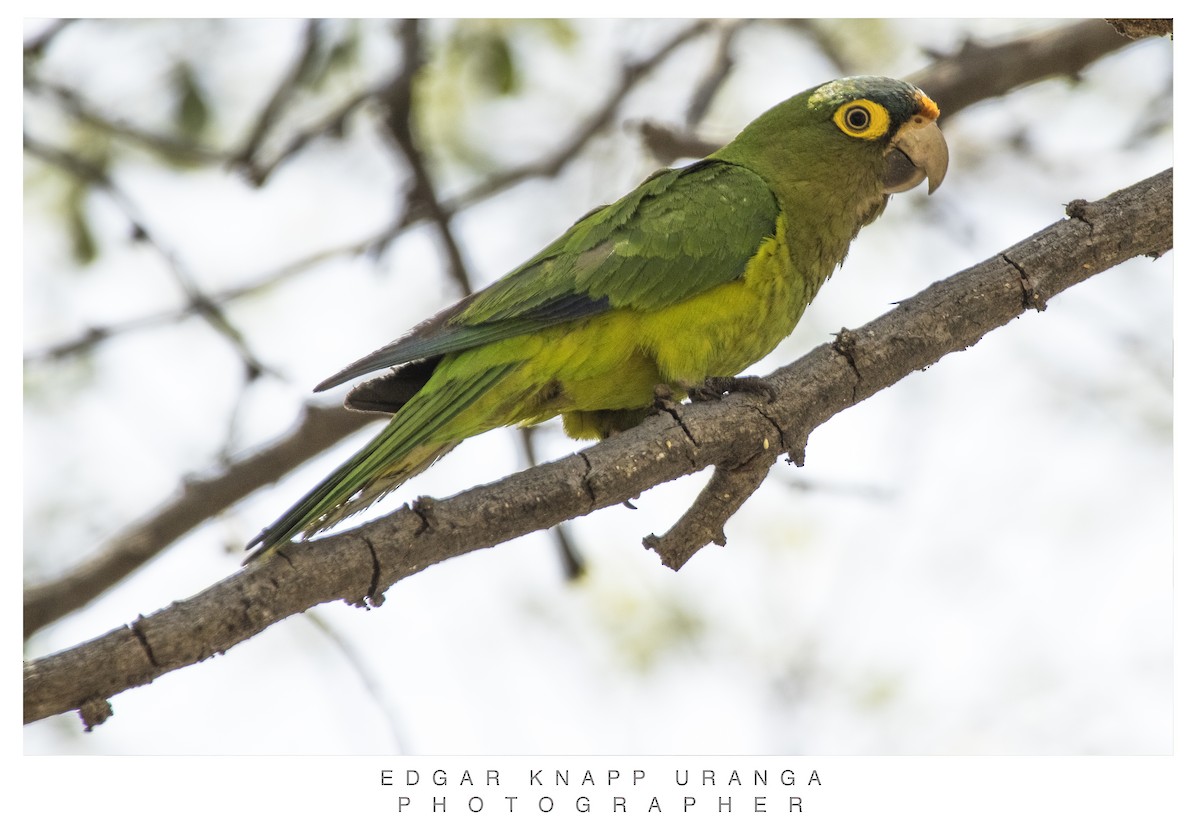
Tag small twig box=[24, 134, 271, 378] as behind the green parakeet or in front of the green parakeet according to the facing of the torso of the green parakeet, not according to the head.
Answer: behind

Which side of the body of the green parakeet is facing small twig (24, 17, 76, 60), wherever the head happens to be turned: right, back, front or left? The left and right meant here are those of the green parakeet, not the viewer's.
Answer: back

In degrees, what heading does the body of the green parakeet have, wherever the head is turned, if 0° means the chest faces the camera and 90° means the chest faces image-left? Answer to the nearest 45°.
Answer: approximately 270°
